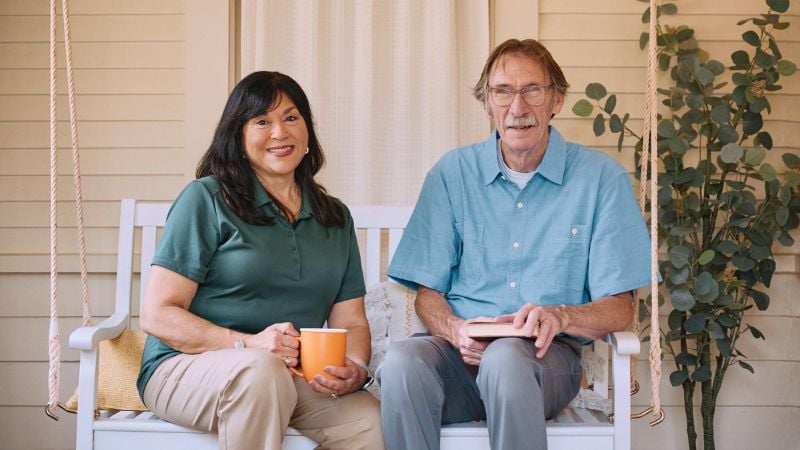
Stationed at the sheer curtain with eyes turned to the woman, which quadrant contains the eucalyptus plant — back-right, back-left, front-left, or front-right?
back-left

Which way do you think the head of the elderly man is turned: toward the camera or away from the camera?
toward the camera

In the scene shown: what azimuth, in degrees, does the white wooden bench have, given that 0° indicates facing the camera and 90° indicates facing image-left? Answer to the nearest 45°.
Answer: approximately 0°

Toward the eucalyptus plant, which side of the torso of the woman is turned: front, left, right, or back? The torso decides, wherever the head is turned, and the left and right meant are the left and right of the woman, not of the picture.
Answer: left

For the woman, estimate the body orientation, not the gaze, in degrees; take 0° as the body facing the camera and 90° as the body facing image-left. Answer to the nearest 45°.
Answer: approximately 315°

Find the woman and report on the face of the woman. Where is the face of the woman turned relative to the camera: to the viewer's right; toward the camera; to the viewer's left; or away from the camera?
toward the camera
